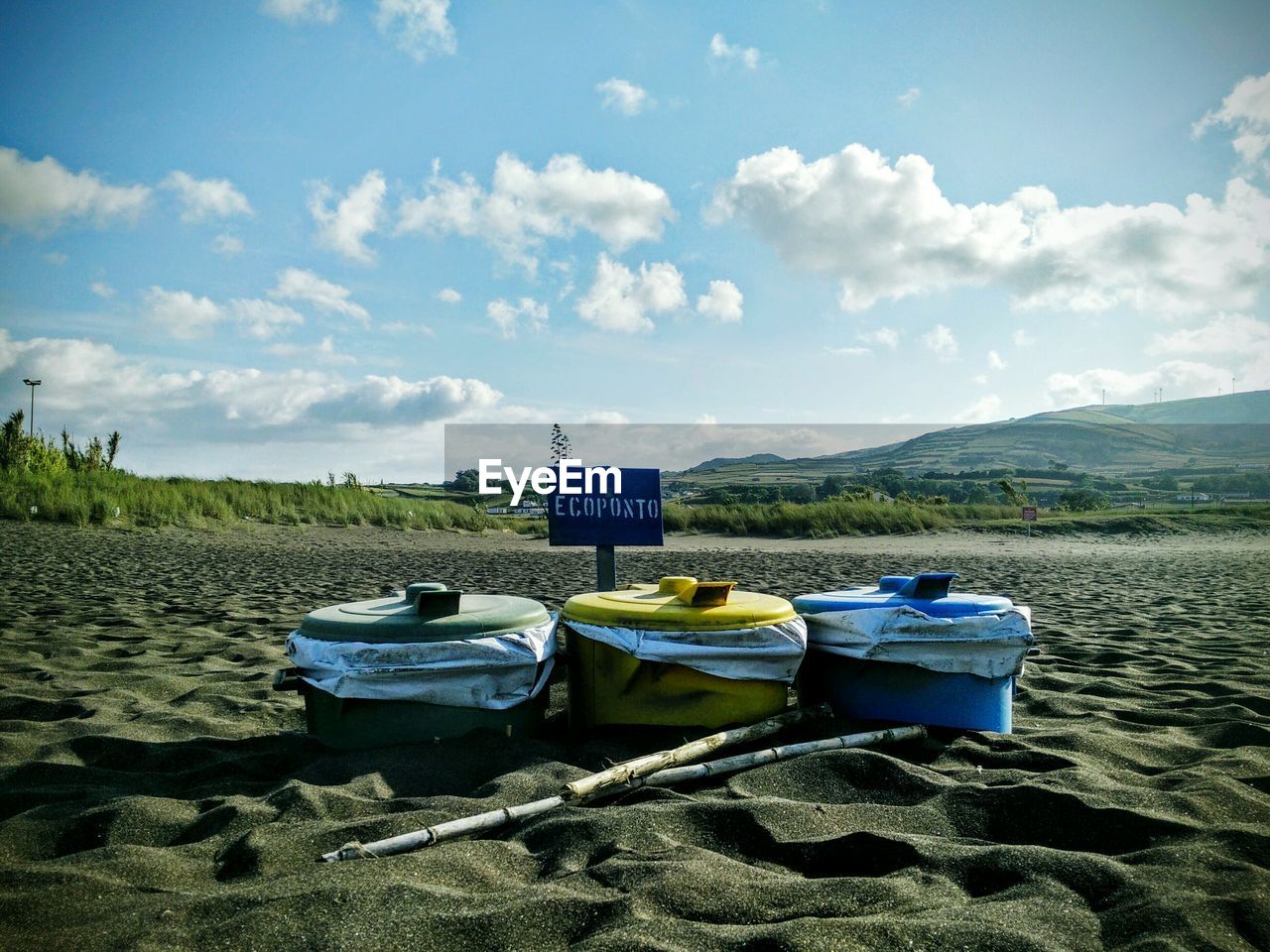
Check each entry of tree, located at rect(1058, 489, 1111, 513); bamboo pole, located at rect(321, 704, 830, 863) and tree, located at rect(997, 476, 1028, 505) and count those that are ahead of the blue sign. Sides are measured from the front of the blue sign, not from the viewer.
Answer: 1

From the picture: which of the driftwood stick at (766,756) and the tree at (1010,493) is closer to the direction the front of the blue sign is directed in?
the driftwood stick

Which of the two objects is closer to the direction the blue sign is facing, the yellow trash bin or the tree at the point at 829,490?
the yellow trash bin

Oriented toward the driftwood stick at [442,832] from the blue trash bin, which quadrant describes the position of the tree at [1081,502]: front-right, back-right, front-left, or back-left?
back-right

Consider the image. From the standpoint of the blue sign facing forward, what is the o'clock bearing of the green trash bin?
The green trash bin is roughly at 1 o'clock from the blue sign.

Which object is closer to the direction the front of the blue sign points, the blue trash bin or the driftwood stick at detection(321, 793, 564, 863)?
the driftwood stick

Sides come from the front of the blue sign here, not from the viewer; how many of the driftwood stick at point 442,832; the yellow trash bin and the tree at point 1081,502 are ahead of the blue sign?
2

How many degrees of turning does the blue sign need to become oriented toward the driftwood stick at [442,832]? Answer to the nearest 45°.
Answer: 0° — it already faces it

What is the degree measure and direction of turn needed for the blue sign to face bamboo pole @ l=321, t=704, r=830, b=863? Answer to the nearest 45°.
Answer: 0° — it already faces it

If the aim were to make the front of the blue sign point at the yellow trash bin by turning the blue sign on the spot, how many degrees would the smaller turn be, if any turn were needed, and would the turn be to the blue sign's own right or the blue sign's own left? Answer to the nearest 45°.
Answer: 0° — it already faces it

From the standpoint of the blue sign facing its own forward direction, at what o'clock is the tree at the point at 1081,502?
The tree is roughly at 7 o'clock from the blue sign.

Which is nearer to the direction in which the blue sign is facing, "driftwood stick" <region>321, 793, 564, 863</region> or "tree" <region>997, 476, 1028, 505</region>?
the driftwood stick

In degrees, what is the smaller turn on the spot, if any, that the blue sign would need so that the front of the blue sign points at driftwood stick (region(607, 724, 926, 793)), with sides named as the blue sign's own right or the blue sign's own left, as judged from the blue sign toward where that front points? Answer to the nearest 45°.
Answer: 0° — it already faces it

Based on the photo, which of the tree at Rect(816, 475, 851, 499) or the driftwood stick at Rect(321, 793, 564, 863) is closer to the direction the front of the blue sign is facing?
the driftwood stick

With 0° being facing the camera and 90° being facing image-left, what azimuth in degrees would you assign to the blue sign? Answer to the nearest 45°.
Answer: approximately 0°
